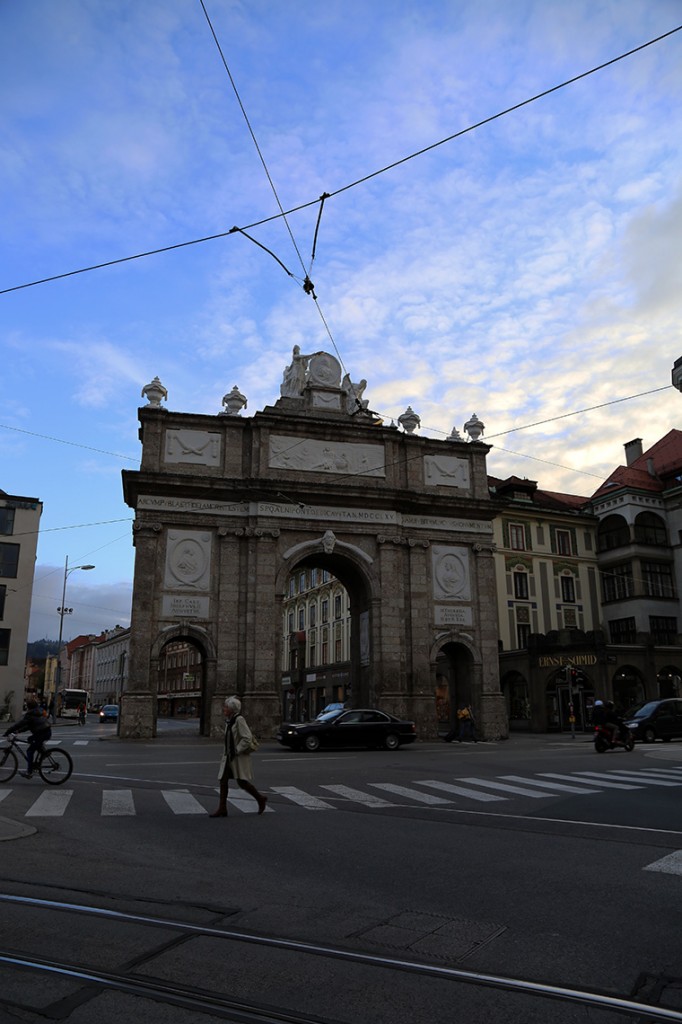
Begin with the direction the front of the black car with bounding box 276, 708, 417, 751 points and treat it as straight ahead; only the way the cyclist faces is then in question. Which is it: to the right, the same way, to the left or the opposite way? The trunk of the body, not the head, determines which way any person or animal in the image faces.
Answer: the same way

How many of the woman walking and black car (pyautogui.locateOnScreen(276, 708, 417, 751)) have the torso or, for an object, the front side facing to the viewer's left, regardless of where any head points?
2

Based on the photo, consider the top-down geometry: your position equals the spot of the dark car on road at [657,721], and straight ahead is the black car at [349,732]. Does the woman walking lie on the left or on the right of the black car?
left

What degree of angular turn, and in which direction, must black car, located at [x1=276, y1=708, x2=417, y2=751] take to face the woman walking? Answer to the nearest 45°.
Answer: approximately 90° to its left

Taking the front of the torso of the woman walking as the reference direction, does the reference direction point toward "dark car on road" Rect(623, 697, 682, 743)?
no

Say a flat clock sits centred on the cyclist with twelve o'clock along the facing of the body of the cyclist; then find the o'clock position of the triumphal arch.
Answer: The triumphal arch is roughly at 4 o'clock from the cyclist.

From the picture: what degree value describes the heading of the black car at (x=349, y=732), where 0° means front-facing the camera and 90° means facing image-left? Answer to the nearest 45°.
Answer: approximately 90°

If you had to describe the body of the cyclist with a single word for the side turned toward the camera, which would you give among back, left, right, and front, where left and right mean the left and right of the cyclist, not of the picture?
left

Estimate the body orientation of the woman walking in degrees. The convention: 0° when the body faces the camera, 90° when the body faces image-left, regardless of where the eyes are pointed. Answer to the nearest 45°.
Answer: approximately 90°

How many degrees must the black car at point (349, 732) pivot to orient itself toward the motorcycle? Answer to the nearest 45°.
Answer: approximately 135° to its left

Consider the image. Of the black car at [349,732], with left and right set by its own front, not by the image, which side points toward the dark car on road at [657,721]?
back
